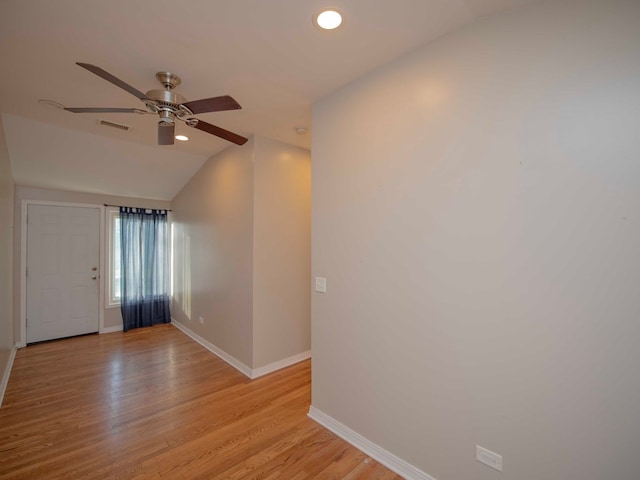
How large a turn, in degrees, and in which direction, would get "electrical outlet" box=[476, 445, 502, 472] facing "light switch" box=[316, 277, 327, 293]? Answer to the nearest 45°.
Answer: approximately 45° to its right

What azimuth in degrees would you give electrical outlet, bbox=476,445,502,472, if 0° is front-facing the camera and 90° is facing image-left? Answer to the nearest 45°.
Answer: approximately 45°

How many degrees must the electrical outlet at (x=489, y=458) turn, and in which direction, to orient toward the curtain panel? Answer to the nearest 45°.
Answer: approximately 45° to its right
